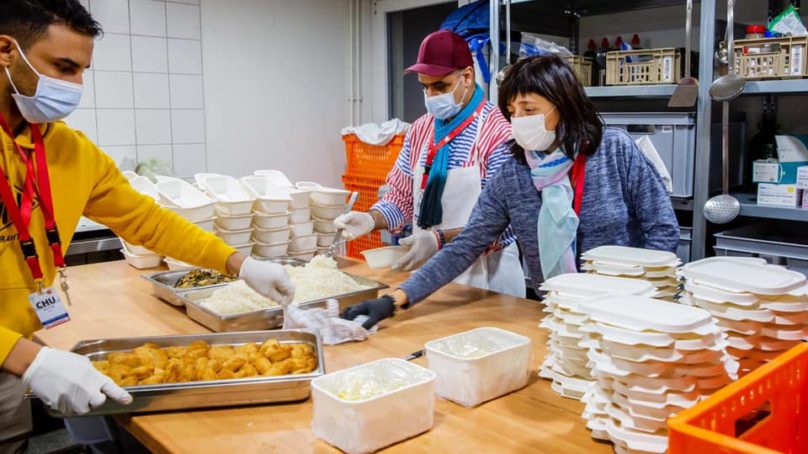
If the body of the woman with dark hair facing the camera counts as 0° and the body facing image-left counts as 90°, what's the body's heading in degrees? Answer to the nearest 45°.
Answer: approximately 45°

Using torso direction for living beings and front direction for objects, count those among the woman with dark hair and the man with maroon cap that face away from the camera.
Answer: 0

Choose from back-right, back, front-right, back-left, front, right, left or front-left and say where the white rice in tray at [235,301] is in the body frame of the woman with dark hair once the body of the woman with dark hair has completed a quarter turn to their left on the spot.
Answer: back-right

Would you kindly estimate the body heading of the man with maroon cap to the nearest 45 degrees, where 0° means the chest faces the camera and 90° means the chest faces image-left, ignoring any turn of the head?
approximately 45°

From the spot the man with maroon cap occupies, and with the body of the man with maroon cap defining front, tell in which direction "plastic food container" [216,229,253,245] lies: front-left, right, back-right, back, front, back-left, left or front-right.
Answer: front-right

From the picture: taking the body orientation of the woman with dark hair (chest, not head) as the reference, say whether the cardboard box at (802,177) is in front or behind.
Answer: behind

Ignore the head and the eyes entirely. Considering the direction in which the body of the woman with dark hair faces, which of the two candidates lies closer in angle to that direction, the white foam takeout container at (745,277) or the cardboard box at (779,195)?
the white foam takeout container

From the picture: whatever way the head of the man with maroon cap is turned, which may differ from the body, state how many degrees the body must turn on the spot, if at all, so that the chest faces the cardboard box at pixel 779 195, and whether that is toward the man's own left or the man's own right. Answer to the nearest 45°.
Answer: approximately 135° to the man's own left

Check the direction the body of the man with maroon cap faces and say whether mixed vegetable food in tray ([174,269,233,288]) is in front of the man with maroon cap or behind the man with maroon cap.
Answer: in front

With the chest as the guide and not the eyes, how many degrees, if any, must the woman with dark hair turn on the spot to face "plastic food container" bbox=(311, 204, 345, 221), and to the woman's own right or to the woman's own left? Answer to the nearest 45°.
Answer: approximately 90° to the woman's own right

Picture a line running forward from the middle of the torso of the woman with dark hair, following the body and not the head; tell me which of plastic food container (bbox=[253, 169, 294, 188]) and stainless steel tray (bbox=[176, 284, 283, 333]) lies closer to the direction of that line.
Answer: the stainless steel tray

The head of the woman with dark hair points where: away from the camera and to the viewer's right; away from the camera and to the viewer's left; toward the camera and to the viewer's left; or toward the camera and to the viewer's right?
toward the camera and to the viewer's left

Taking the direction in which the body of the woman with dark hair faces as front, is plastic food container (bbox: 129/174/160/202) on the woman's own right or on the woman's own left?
on the woman's own right
